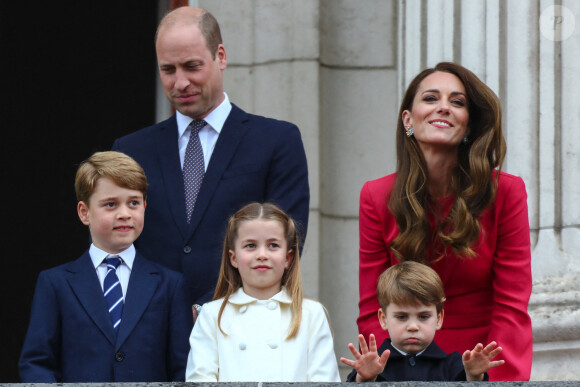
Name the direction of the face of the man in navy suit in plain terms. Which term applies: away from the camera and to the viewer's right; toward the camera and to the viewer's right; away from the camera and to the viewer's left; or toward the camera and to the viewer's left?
toward the camera and to the viewer's left

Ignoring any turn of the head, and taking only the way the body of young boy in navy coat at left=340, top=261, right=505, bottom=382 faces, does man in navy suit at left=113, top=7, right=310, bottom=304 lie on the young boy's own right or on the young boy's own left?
on the young boy's own right

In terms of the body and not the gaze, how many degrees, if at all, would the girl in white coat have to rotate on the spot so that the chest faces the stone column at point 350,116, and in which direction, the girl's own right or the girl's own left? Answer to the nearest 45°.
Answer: approximately 180°

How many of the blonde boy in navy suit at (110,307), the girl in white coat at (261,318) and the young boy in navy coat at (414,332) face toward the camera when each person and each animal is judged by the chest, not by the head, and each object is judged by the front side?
3

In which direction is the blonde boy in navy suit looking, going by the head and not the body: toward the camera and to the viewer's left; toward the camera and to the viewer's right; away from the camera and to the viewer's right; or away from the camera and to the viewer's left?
toward the camera and to the viewer's right

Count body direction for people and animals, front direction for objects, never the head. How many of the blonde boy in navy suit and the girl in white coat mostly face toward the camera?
2

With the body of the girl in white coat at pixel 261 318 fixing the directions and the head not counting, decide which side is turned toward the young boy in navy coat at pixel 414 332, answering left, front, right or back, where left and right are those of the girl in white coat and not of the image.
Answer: left

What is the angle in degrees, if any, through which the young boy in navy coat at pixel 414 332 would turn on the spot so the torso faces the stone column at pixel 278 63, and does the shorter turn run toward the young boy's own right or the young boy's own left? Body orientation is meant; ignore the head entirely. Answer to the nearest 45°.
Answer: approximately 180°

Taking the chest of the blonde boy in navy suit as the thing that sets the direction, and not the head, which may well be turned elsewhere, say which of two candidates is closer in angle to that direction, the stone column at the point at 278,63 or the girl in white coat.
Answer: the girl in white coat
